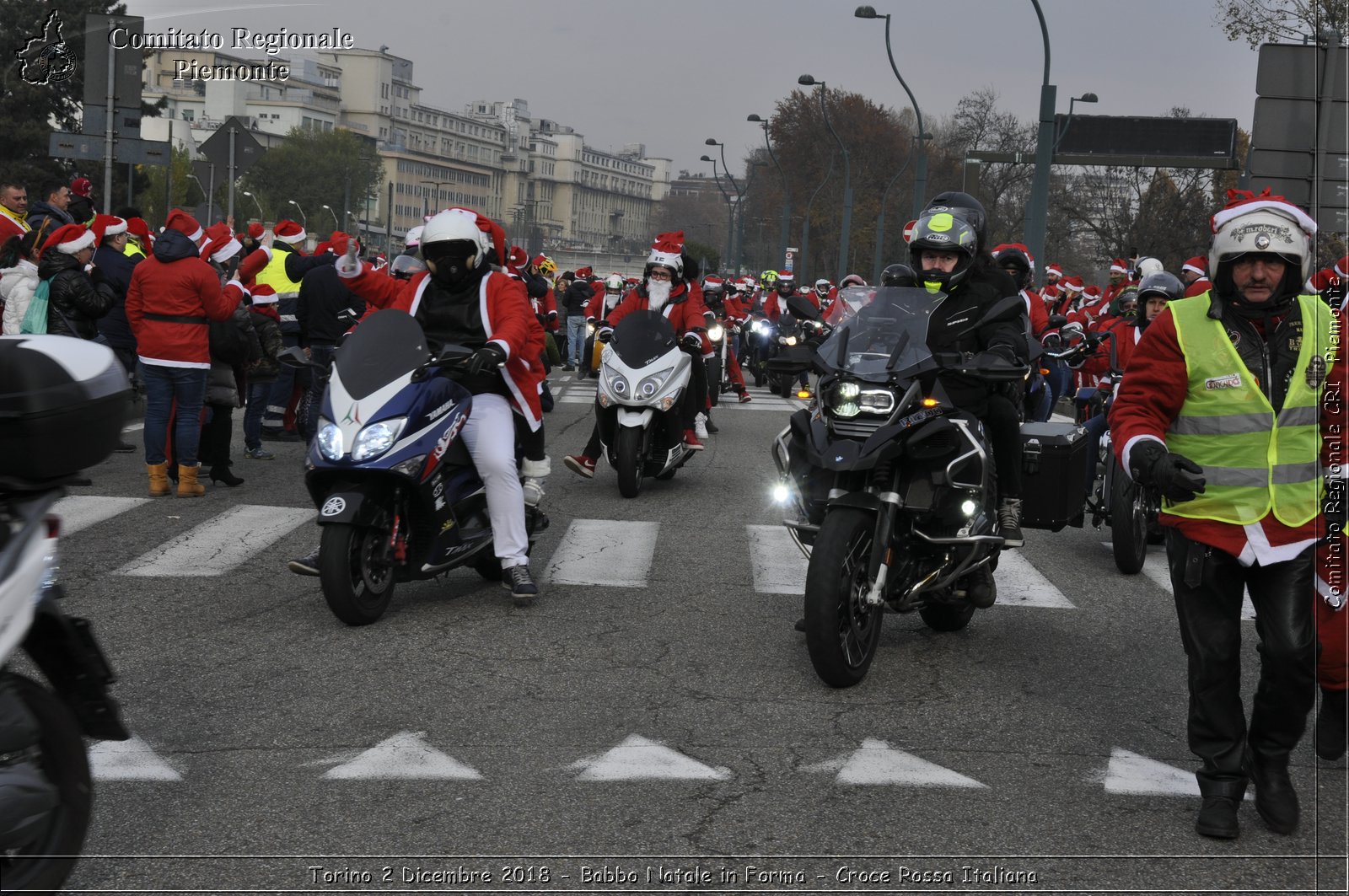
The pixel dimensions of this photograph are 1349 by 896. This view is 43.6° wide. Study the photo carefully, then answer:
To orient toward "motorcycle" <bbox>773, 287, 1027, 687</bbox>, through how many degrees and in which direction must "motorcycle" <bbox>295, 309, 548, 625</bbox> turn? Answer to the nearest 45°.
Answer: approximately 90° to its left

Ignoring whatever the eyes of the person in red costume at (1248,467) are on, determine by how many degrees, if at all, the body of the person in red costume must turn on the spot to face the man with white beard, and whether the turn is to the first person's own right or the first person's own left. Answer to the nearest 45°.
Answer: approximately 135° to the first person's own right

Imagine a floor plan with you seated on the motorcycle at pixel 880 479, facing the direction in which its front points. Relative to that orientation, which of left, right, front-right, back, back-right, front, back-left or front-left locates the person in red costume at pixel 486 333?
right

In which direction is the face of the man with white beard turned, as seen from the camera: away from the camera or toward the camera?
toward the camera

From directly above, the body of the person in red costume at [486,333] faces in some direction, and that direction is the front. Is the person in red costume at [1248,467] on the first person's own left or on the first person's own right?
on the first person's own left

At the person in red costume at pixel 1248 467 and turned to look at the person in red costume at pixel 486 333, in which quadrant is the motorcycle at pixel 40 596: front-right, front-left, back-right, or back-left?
front-left

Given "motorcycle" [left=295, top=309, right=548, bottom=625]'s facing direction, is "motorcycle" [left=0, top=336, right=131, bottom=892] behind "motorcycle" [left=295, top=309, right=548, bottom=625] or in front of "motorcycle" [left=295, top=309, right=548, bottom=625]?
in front

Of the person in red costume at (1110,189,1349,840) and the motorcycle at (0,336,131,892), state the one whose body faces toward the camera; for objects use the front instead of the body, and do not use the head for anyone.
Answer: the person in red costume

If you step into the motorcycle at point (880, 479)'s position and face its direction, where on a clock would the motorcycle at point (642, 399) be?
the motorcycle at point (642, 399) is roughly at 4 o'clock from the motorcycle at point (880, 479).

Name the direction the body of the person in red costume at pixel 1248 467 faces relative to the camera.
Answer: toward the camera

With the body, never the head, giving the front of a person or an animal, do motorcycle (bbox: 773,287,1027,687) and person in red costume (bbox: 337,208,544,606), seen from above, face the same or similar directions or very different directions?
same or similar directions

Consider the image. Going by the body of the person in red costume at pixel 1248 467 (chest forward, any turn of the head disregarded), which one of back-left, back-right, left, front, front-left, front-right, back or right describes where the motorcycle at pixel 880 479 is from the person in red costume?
back-right

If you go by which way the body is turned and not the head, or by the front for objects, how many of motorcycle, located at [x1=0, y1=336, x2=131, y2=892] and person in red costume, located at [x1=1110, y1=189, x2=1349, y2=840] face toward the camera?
1

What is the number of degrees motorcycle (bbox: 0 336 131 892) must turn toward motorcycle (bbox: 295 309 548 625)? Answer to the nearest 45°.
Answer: approximately 90° to its right
